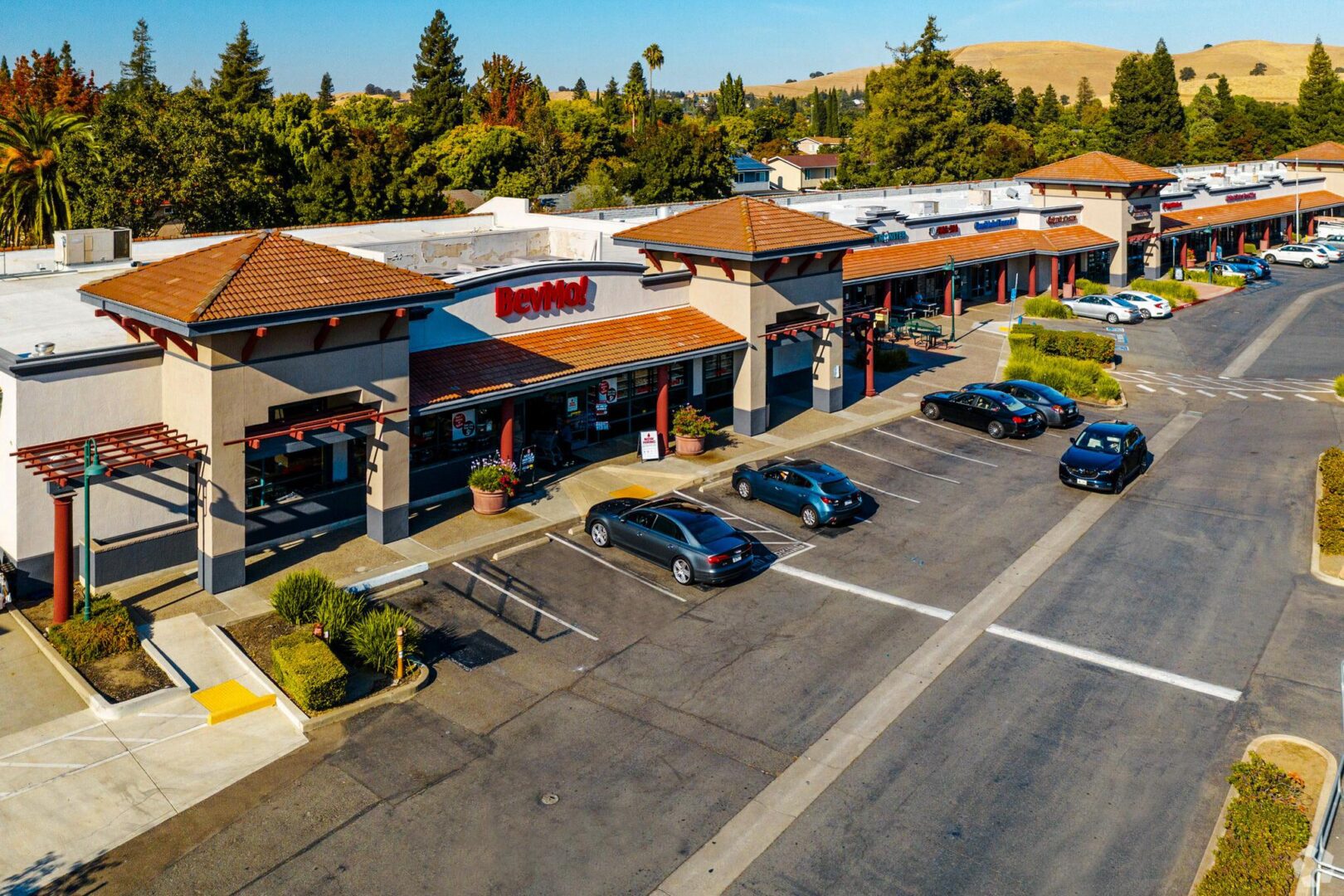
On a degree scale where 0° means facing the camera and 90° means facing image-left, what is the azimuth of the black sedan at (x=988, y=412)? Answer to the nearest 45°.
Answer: approximately 135°

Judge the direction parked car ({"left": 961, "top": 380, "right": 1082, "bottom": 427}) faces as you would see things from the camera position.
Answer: facing away from the viewer and to the left of the viewer

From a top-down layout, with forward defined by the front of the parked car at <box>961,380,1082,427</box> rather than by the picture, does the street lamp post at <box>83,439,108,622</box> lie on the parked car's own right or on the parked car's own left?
on the parked car's own left

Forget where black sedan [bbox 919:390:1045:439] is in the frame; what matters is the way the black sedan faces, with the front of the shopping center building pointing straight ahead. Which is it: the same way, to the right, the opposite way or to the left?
the opposite way

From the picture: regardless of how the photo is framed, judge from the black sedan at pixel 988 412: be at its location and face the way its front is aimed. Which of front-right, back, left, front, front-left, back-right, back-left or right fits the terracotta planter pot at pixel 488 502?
left

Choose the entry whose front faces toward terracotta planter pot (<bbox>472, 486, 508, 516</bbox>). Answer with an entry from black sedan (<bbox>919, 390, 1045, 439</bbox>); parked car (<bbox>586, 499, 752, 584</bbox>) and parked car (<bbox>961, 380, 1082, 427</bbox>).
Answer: parked car (<bbox>586, 499, 752, 584</bbox>)

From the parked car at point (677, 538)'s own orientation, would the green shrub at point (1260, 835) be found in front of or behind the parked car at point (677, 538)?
behind

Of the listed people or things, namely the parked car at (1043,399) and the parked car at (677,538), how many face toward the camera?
0

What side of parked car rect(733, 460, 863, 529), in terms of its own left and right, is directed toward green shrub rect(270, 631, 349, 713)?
left

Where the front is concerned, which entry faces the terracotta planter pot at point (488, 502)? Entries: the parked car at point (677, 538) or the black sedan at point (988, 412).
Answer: the parked car
